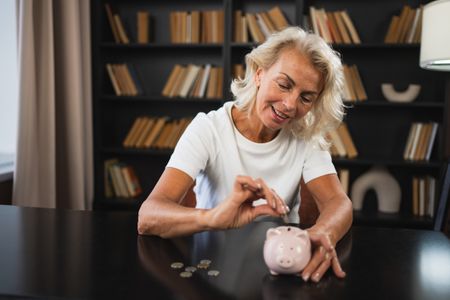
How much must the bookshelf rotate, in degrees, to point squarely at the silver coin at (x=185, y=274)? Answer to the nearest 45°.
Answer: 0° — it already faces it

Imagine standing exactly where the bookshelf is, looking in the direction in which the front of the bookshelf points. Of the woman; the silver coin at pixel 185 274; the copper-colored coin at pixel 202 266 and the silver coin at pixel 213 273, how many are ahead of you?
4

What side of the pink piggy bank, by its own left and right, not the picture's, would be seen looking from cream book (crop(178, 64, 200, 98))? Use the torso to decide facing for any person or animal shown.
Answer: back

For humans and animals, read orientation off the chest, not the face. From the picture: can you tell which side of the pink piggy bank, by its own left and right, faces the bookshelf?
back

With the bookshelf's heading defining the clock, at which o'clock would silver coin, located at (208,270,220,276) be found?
The silver coin is roughly at 12 o'clock from the bookshelf.

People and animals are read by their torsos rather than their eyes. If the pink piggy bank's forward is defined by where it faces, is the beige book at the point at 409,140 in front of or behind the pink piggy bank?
behind

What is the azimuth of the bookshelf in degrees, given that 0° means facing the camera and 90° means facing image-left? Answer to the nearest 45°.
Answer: approximately 0°

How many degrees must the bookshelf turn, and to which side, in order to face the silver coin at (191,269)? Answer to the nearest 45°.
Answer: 0° — it already faces it

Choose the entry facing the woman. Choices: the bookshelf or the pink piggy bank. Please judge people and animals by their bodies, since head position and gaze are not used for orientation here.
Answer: the bookshelf

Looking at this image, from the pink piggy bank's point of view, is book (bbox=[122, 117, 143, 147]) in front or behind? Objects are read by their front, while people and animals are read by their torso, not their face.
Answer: behind

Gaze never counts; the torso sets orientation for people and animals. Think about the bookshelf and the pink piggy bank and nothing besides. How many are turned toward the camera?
2
